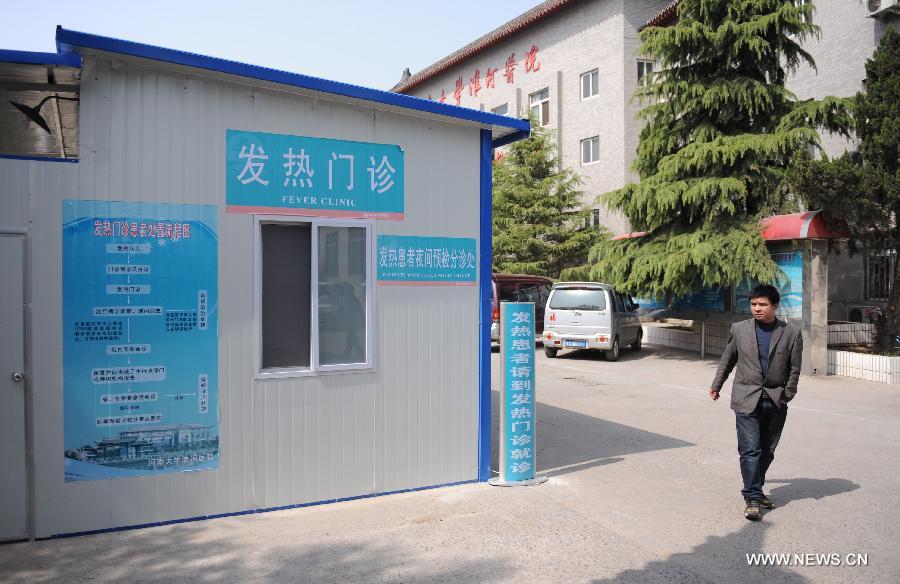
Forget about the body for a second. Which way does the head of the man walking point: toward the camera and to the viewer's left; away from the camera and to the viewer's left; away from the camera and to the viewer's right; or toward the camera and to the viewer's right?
toward the camera and to the viewer's left

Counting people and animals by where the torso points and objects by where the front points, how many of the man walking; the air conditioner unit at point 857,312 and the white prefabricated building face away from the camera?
0

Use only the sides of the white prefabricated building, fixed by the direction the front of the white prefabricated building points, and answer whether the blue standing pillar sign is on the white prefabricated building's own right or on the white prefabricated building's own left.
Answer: on the white prefabricated building's own left

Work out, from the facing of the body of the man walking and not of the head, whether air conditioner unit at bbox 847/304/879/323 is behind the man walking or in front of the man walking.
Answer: behind

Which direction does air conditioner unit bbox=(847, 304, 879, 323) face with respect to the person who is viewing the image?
facing the viewer and to the left of the viewer

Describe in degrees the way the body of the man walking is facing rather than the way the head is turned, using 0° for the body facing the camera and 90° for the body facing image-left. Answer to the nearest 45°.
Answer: approximately 0°

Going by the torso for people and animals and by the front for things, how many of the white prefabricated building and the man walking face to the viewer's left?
0

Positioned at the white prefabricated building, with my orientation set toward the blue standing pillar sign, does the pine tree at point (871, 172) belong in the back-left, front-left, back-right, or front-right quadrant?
front-left

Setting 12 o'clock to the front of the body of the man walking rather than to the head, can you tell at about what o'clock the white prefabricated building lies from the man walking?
The white prefabricated building is roughly at 2 o'clock from the man walking.

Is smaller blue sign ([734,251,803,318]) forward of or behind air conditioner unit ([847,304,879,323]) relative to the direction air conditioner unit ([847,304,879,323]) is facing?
forward

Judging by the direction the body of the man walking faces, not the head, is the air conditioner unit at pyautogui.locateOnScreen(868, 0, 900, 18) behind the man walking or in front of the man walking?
behind

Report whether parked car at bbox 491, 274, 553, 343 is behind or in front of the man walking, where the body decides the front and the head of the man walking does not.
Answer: behind

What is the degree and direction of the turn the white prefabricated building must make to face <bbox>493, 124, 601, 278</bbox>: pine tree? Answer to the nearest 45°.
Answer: approximately 90° to its left

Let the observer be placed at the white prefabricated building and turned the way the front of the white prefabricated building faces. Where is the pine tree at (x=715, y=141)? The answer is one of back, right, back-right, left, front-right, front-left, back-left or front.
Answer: left

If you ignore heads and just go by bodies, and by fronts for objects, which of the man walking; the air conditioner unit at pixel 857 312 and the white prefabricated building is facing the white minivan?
the air conditioner unit

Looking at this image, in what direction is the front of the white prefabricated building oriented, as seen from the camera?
facing the viewer and to the right of the viewer

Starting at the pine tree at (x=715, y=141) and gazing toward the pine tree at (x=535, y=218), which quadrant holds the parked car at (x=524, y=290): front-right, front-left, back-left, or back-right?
front-left

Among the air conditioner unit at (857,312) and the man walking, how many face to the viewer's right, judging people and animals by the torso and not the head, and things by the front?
0
